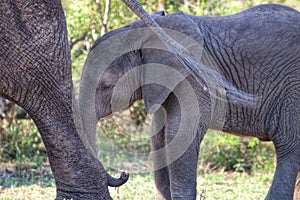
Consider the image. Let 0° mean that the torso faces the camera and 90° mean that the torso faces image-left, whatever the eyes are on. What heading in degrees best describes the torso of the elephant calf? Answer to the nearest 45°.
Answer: approximately 90°
